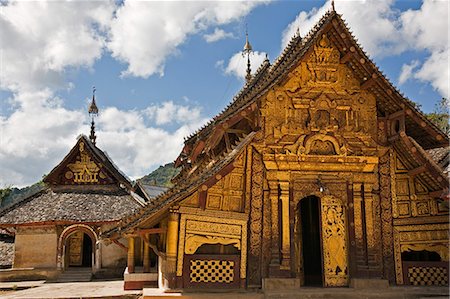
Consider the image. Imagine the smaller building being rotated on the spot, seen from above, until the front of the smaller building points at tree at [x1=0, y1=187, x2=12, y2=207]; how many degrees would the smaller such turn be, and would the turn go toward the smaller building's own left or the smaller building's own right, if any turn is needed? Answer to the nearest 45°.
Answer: approximately 180°

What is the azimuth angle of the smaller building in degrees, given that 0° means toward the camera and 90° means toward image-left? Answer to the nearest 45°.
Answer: approximately 0°
